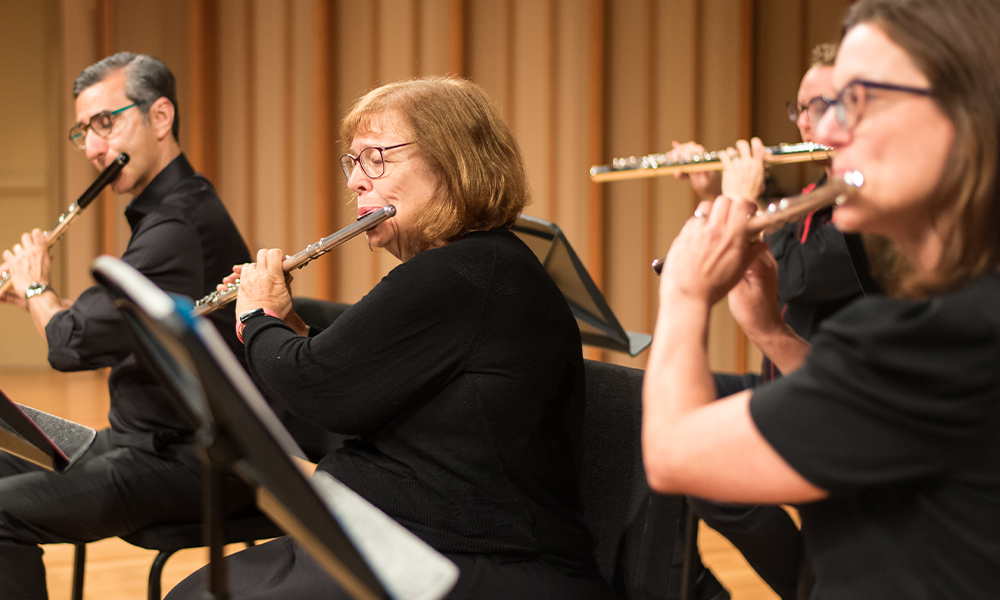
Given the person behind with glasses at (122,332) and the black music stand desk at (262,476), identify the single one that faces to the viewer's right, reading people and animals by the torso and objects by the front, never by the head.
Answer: the black music stand desk

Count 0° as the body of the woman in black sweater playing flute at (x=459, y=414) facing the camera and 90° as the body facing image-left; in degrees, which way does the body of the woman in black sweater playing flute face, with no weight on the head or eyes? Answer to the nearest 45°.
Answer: approximately 90°

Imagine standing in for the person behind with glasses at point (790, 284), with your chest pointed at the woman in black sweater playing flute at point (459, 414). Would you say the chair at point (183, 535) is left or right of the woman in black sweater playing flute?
right

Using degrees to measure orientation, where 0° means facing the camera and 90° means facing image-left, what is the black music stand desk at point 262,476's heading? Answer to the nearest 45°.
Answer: approximately 270°

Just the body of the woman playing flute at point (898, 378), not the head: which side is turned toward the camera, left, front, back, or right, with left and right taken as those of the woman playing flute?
left

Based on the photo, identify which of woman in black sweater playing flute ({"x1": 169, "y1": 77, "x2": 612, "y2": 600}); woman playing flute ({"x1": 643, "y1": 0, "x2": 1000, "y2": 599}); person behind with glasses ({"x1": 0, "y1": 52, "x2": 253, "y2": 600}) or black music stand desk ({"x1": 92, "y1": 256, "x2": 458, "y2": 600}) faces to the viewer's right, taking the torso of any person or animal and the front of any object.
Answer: the black music stand desk

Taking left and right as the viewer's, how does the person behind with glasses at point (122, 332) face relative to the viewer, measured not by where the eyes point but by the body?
facing to the left of the viewer
